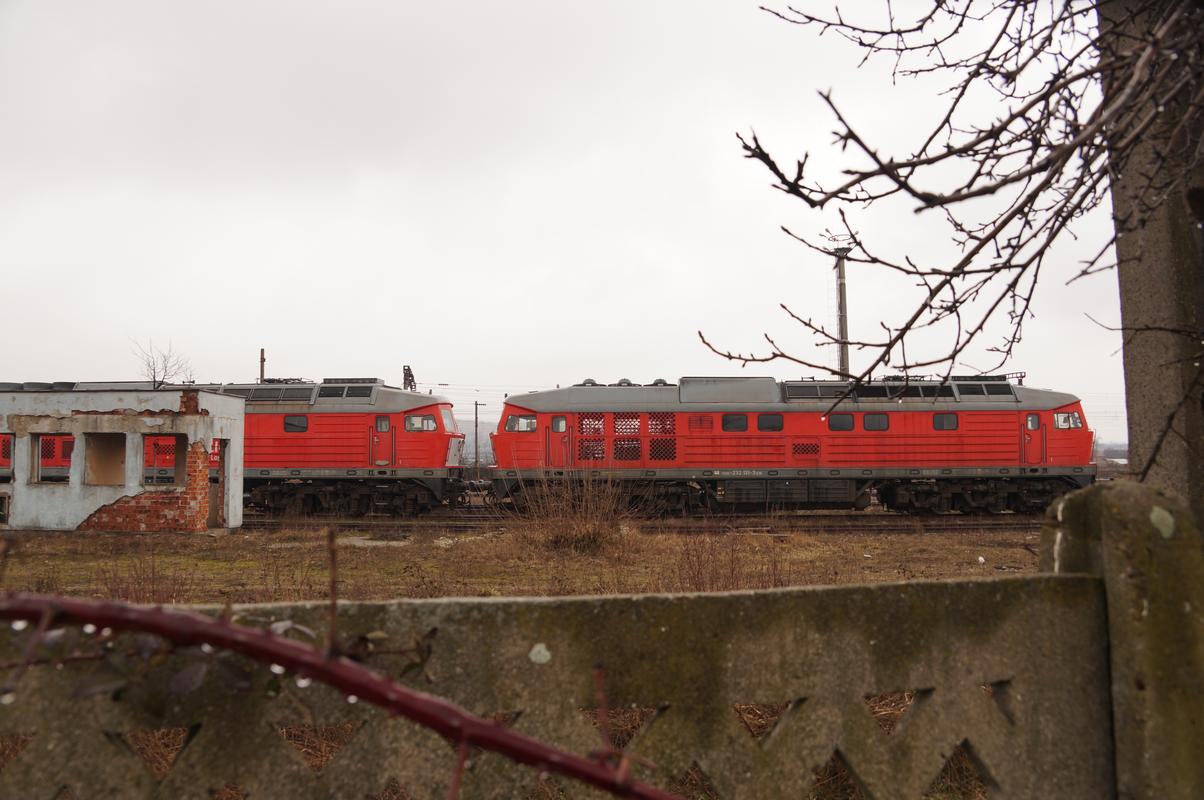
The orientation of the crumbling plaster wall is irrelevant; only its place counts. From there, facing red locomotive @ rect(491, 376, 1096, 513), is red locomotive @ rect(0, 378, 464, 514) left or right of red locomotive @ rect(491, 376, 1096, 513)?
left

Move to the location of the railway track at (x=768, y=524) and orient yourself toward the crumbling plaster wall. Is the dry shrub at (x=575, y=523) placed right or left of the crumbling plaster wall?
left

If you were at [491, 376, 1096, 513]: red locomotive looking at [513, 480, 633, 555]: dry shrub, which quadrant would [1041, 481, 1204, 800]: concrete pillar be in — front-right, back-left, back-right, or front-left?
front-left
